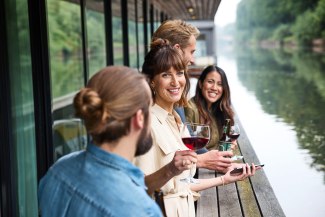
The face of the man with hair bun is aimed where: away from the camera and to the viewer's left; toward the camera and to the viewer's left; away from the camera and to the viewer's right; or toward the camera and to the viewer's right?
away from the camera and to the viewer's right

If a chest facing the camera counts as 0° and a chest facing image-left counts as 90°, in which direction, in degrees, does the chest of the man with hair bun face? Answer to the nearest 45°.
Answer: approximately 225°
